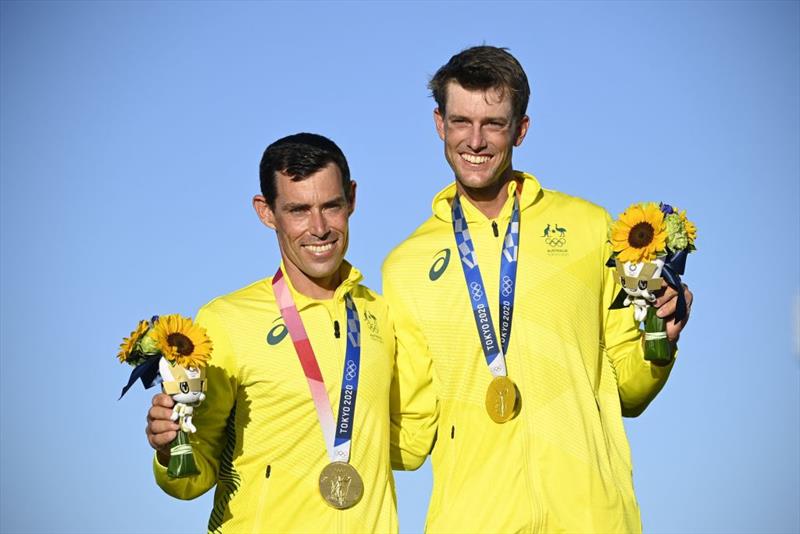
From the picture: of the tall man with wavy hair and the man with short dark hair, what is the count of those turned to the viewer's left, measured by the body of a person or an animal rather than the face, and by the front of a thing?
0

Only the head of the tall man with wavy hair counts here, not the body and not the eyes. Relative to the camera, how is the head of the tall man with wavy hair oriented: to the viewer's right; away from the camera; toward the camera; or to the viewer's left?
toward the camera

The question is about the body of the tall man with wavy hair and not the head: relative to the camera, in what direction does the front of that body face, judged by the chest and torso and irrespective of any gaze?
toward the camera

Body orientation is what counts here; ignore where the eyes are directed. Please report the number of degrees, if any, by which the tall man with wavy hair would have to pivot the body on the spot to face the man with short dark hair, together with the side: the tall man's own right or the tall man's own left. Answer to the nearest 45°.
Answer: approximately 90° to the tall man's own right

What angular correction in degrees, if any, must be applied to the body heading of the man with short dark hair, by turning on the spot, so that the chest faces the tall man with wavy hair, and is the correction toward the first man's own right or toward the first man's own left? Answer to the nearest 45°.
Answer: approximately 45° to the first man's own left

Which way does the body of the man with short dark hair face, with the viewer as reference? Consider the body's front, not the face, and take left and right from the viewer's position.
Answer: facing the viewer and to the right of the viewer
